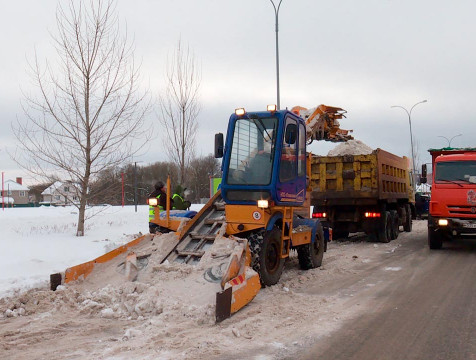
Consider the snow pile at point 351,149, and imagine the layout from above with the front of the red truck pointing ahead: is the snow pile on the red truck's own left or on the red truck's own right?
on the red truck's own right

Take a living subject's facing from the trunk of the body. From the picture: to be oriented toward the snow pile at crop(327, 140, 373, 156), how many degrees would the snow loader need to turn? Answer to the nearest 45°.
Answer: approximately 180°

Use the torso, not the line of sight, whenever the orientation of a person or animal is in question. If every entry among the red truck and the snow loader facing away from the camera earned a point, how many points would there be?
0

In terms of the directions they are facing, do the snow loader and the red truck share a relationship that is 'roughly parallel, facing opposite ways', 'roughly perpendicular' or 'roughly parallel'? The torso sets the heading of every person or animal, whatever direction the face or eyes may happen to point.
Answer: roughly parallel

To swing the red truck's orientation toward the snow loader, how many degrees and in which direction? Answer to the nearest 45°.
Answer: approximately 45° to its right

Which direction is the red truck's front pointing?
toward the camera

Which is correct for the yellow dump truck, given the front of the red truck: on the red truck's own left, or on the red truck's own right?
on the red truck's own right

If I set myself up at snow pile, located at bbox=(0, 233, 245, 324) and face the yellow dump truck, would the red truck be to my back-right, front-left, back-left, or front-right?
front-right

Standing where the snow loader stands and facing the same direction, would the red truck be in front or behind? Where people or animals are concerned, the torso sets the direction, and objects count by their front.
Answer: behind

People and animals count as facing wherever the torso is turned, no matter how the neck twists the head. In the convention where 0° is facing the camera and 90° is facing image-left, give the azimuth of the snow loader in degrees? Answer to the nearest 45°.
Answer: approximately 45°
